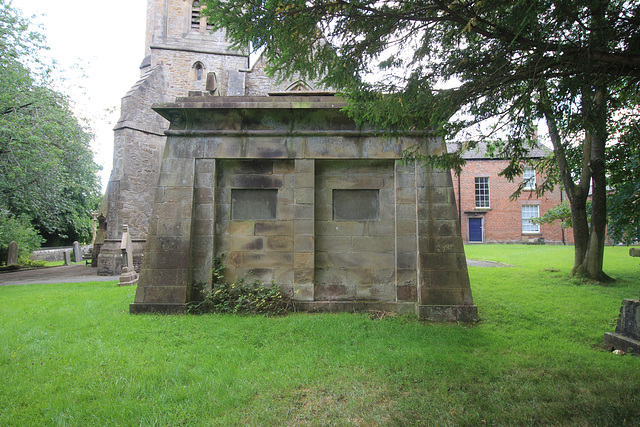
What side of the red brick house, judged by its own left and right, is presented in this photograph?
front

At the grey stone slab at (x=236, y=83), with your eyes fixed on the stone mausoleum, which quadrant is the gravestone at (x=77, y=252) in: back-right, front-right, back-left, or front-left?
back-right

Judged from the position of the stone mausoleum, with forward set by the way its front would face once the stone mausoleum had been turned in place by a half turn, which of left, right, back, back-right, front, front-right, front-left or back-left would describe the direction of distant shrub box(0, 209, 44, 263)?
front-left

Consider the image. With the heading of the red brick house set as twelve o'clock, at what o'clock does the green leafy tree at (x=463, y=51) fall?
The green leafy tree is roughly at 12 o'clock from the red brick house.

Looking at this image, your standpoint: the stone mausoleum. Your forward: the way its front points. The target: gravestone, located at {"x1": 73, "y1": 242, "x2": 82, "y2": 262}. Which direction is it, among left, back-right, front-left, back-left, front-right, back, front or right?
back-right

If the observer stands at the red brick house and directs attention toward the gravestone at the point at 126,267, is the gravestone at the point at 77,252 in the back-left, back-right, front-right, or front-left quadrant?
front-right

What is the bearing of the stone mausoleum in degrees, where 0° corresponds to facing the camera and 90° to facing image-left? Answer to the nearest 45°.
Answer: approximately 0°

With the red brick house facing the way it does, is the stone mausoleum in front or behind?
in front

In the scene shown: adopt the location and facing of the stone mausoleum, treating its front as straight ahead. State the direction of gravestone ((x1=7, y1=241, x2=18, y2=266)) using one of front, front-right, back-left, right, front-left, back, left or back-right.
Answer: back-right

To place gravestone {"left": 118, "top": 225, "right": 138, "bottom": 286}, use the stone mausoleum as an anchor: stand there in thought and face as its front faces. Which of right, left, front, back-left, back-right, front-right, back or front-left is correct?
back-right

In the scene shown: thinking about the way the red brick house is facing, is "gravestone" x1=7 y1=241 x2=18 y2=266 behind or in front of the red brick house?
in front

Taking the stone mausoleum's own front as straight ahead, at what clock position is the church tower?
The church tower is roughly at 5 o'clock from the stone mausoleum.

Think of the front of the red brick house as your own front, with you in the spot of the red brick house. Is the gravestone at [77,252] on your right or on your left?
on your right

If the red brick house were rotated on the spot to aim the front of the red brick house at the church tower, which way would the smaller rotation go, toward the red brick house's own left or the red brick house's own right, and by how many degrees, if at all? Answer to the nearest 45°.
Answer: approximately 45° to the red brick house's own right
